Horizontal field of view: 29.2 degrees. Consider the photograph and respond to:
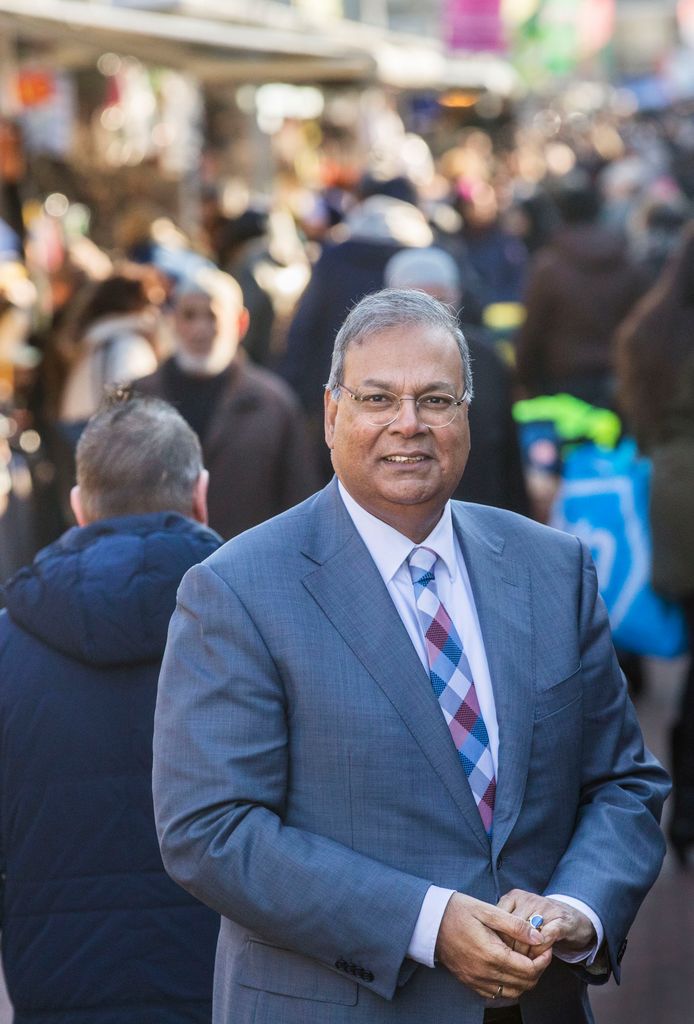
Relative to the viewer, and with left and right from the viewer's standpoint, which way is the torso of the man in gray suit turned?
facing the viewer and to the right of the viewer

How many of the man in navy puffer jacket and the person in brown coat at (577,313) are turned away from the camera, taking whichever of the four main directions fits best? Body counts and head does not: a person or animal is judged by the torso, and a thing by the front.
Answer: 2

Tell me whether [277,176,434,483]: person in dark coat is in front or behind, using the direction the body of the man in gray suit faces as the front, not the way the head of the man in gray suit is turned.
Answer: behind

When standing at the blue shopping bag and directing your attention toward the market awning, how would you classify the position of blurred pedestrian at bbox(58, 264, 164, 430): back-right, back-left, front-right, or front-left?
front-left

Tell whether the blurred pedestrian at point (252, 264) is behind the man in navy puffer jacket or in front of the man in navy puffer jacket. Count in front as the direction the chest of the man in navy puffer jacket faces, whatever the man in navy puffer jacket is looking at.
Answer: in front

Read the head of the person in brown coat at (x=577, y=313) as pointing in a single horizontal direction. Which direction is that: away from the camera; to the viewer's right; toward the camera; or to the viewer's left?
away from the camera

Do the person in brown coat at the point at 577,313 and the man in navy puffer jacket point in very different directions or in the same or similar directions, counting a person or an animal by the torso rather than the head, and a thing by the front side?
same or similar directions

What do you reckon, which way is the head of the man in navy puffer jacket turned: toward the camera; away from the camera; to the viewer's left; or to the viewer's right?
away from the camera

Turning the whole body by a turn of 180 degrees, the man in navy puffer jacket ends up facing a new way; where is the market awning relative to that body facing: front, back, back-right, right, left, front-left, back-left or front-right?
back

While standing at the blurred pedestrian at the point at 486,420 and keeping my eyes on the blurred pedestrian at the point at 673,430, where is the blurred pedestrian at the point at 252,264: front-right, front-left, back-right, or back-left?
back-left

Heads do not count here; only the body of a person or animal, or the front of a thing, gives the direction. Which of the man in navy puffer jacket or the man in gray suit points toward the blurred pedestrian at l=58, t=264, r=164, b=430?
the man in navy puffer jacket

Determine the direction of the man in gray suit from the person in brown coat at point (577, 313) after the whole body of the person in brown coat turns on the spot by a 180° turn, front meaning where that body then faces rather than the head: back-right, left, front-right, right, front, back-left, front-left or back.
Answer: front

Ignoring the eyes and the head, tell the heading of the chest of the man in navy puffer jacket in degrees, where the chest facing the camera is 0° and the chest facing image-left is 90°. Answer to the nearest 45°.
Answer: approximately 180°

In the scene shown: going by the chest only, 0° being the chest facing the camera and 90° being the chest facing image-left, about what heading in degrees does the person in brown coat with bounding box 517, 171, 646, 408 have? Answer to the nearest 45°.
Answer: approximately 180°

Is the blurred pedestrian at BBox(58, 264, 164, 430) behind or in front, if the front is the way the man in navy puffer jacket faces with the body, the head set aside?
in front

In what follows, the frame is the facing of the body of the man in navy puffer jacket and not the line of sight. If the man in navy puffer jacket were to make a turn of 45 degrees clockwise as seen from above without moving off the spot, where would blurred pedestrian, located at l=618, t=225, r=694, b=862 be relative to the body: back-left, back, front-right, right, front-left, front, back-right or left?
front

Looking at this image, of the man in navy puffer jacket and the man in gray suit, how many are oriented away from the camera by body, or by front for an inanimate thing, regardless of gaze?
1

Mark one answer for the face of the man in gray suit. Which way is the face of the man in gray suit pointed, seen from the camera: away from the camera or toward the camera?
toward the camera
